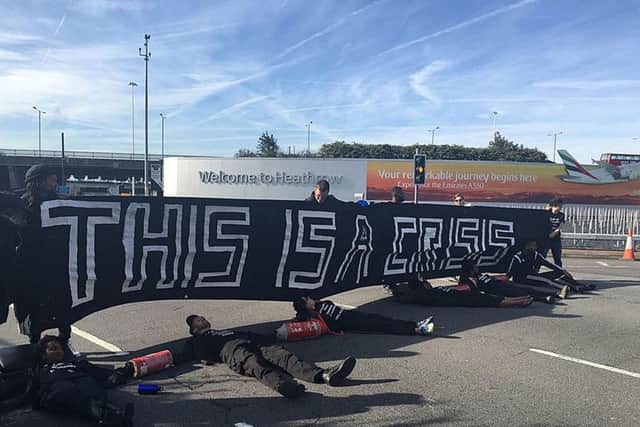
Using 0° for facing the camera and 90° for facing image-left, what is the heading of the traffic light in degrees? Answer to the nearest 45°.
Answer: approximately 0°

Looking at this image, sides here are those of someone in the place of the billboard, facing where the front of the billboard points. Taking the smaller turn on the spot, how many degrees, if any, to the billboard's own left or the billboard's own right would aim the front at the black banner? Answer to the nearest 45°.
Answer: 0° — it already faces it

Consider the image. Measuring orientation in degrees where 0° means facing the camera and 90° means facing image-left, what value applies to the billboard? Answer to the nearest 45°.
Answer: approximately 0°

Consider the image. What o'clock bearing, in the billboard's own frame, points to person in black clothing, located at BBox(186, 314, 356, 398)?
The person in black clothing is roughly at 12 o'clock from the billboard.

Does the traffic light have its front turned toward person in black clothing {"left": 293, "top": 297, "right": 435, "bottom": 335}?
yes

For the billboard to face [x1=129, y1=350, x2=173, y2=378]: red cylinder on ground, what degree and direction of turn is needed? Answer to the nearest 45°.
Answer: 0° — it already faces it

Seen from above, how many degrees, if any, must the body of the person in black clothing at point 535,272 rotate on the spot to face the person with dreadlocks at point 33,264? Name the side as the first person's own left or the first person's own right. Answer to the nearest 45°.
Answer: approximately 90° to the first person's own right

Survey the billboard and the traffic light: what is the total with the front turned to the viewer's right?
0

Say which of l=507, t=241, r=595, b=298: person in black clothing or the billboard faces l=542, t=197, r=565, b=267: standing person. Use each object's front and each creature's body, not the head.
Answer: the billboard

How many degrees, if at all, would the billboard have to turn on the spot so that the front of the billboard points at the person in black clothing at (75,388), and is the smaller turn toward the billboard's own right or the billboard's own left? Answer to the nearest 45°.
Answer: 0° — it already faces them
